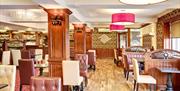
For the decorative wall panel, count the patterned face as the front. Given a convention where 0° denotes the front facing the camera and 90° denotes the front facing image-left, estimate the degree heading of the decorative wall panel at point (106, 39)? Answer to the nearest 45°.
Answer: approximately 0°

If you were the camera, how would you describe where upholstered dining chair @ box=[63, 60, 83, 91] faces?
facing away from the viewer and to the right of the viewer

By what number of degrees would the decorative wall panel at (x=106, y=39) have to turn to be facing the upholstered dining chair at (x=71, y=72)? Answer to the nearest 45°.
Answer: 0° — it already faces it

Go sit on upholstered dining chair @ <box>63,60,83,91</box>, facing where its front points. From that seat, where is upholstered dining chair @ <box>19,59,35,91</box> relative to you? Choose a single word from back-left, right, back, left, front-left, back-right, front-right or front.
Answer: back-left

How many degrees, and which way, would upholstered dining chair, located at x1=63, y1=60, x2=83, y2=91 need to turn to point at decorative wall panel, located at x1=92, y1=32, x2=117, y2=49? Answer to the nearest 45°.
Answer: approximately 45° to its left

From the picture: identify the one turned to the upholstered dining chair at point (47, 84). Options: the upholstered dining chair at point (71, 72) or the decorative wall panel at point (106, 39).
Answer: the decorative wall panel

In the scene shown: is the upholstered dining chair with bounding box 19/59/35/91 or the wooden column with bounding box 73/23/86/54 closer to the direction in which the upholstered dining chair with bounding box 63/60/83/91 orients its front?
the wooden column
